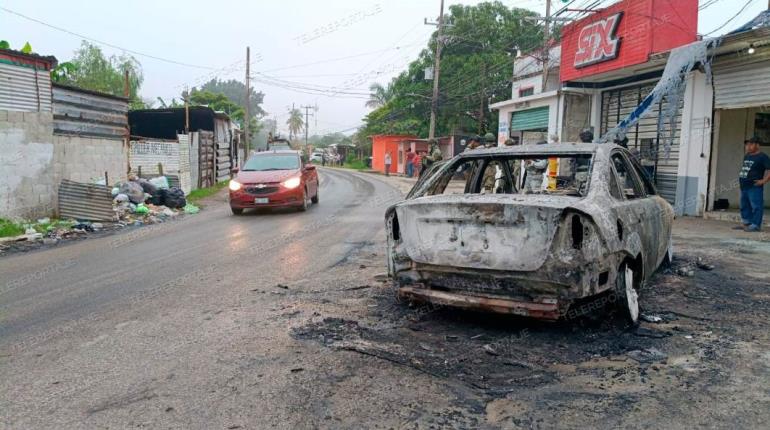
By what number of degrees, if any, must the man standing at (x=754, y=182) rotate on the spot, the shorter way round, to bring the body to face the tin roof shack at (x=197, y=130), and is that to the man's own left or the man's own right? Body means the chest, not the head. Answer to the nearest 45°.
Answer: approximately 45° to the man's own right

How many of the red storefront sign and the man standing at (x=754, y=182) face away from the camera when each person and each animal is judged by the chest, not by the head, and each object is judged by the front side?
0

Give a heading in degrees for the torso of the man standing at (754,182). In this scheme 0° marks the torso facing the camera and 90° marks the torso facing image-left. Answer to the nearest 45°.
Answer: approximately 45°

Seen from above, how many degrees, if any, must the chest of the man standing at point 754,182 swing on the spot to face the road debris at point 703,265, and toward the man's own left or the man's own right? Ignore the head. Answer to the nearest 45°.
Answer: approximately 45° to the man's own left

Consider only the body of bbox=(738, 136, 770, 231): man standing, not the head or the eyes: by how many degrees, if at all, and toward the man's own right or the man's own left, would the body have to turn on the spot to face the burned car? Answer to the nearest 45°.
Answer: approximately 45° to the man's own left

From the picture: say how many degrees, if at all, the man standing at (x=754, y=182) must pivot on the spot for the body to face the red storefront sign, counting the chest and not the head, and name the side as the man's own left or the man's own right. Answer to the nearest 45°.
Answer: approximately 90° to the man's own right

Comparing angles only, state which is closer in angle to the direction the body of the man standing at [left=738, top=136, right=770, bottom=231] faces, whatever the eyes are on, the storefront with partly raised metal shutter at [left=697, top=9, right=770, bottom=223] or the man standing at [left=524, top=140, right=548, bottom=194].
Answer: the man standing

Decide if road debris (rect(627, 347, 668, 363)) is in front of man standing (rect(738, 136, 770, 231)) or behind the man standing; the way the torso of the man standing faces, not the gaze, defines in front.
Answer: in front

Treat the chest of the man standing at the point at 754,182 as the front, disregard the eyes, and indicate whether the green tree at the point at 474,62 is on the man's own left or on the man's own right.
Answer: on the man's own right

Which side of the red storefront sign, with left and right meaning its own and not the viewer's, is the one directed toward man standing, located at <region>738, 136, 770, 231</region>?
left

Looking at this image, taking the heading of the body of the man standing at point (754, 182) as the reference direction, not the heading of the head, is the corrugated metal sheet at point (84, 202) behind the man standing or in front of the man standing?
in front

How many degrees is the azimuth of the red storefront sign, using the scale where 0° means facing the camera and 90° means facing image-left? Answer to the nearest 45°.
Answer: approximately 45°

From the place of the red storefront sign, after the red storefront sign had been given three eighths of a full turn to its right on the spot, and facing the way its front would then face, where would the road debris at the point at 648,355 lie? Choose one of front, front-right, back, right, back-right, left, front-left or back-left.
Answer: back
